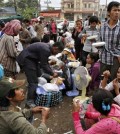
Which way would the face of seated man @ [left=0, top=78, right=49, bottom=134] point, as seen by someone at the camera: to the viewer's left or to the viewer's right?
to the viewer's right

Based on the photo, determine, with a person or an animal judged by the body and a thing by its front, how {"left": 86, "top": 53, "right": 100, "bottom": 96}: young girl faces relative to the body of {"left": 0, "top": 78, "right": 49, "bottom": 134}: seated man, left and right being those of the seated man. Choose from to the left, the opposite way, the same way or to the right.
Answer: the opposite way

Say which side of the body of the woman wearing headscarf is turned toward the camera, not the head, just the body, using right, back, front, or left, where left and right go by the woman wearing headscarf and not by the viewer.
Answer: right

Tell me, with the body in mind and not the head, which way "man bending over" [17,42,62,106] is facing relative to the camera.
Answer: to the viewer's right

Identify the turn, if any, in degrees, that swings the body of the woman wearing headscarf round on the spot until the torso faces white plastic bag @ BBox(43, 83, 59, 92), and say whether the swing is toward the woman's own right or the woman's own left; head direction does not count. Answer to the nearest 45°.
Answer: approximately 45° to the woman's own right

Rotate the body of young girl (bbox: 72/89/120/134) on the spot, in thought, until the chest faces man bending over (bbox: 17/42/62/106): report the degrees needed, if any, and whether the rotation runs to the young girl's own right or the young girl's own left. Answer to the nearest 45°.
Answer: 0° — they already face them

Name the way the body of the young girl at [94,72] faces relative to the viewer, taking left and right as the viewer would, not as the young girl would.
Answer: facing to the left of the viewer

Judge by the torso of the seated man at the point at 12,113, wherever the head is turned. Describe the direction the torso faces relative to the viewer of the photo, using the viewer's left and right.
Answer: facing to the right of the viewer

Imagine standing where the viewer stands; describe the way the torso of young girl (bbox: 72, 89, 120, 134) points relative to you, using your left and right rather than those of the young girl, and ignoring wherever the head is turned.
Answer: facing away from the viewer and to the left of the viewer
